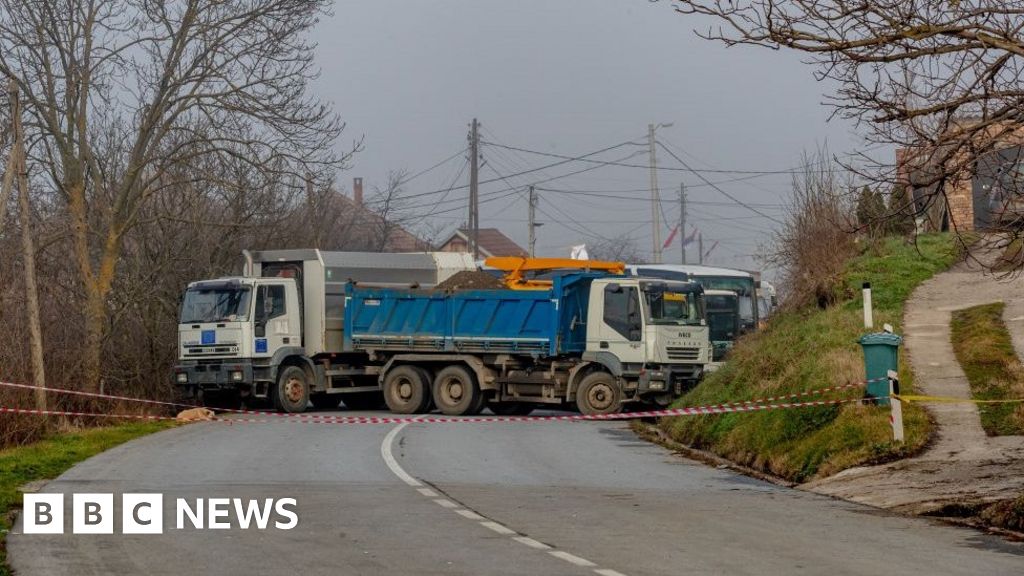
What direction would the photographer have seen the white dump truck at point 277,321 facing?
facing the viewer and to the left of the viewer

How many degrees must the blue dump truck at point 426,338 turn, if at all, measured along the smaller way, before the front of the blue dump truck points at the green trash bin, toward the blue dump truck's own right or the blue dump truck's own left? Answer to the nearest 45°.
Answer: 0° — it already faces it

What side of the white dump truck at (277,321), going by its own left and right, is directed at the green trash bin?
left

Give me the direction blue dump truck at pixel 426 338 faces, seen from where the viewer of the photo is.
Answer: facing the viewer and to the right of the viewer

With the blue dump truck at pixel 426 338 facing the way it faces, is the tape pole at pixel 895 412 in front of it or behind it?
in front

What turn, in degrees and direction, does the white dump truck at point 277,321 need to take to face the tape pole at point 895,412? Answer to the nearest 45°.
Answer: approximately 90° to its left

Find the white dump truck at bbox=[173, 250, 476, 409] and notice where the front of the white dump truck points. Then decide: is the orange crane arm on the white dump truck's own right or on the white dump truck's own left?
on the white dump truck's own left
